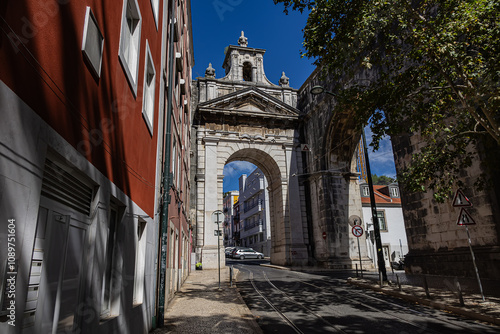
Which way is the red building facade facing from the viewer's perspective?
to the viewer's right

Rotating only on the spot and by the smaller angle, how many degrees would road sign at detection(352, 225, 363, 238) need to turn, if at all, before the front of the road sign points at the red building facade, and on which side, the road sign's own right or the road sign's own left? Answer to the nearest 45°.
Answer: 0° — it already faces it
